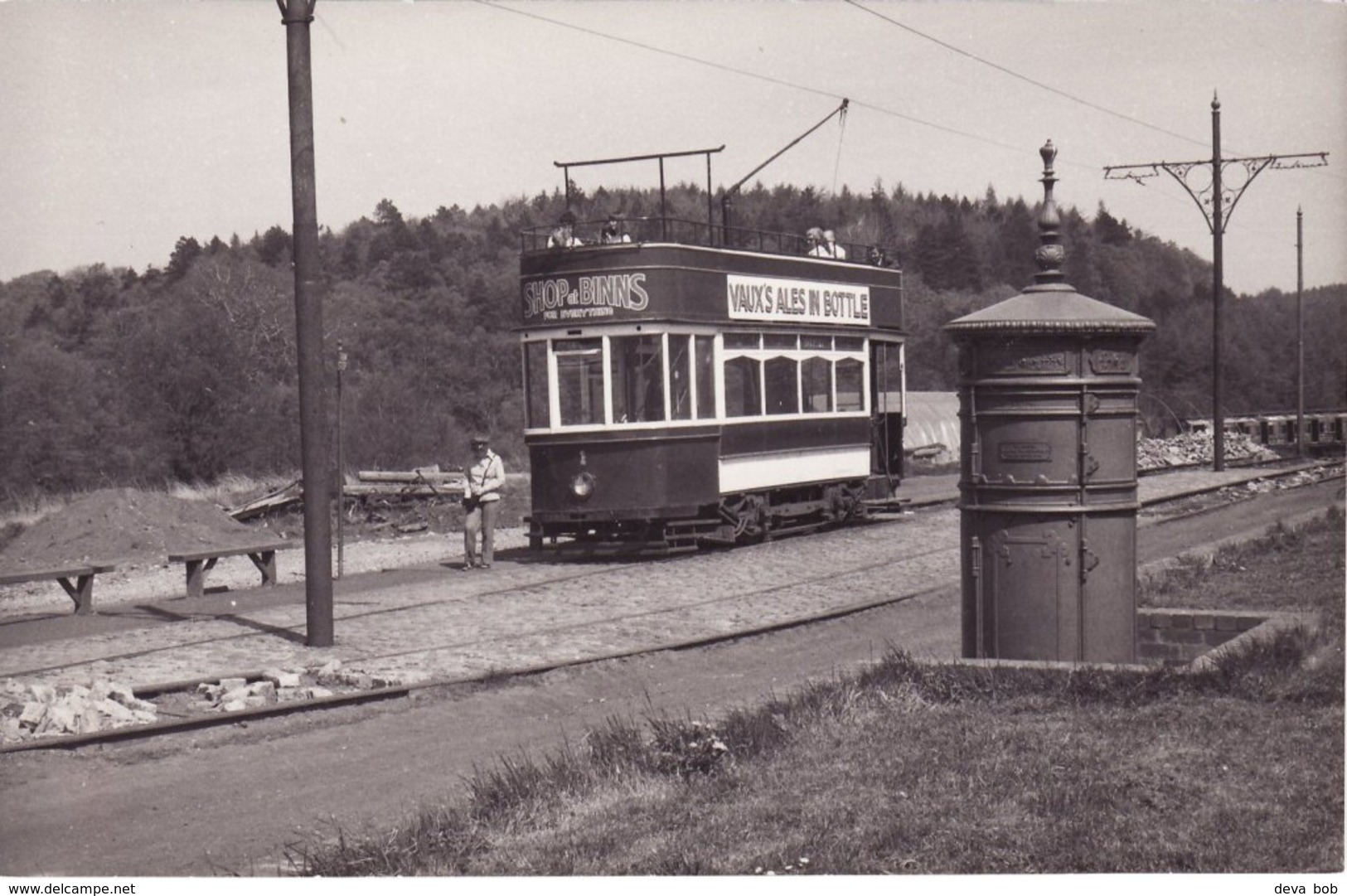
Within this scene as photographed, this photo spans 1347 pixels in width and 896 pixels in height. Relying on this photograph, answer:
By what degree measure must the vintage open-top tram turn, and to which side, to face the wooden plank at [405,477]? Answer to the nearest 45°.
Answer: approximately 90° to its right

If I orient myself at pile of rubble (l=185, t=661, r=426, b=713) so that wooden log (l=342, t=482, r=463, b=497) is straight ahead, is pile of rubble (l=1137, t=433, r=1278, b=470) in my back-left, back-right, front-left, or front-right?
front-right

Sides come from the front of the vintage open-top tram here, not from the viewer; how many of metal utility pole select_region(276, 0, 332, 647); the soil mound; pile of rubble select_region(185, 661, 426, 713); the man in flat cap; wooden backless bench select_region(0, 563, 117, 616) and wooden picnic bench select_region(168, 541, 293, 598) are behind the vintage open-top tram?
0

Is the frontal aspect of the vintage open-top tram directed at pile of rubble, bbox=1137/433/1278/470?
no

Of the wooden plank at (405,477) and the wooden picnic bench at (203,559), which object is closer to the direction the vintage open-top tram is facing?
the wooden picnic bench

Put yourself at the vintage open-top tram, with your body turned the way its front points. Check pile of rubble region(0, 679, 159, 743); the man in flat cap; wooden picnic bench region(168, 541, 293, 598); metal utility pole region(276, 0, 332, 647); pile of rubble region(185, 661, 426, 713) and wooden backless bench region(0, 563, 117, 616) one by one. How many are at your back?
0

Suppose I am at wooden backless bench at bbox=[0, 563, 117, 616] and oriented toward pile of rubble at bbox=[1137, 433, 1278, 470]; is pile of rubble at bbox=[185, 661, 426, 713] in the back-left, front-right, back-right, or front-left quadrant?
back-right

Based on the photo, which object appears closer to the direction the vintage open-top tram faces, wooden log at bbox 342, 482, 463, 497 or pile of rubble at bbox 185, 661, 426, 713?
the pile of rubble

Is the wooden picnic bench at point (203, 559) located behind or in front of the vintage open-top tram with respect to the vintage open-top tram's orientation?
in front

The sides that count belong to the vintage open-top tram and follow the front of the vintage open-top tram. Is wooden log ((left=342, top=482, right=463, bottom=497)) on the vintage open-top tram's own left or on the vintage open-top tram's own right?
on the vintage open-top tram's own right

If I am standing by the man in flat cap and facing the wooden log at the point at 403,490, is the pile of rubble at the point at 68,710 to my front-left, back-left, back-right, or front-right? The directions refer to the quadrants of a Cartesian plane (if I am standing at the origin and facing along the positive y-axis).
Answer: back-left

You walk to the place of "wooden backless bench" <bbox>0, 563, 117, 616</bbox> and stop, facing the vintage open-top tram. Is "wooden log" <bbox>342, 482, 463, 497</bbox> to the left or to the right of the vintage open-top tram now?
left

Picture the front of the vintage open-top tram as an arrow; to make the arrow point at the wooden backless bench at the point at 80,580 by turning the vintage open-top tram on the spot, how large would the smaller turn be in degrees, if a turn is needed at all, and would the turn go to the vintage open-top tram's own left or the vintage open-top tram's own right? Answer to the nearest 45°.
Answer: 0° — it already faces it

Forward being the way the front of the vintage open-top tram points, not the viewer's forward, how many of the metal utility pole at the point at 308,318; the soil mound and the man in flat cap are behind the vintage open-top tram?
0

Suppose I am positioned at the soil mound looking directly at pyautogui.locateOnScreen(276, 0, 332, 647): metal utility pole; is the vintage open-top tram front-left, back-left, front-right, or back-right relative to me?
front-left

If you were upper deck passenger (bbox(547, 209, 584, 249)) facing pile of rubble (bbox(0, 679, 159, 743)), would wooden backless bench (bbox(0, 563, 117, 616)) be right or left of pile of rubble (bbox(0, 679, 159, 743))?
right

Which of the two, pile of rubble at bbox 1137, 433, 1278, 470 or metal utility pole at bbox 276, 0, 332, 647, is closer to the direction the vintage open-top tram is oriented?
the metal utility pole

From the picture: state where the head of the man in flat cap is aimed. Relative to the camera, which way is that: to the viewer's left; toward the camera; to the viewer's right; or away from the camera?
toward the camera

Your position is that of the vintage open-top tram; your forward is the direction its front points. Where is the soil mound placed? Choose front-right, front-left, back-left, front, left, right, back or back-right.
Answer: front-right

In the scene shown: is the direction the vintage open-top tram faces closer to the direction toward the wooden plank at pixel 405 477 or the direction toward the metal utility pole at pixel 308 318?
the metal utility pole
